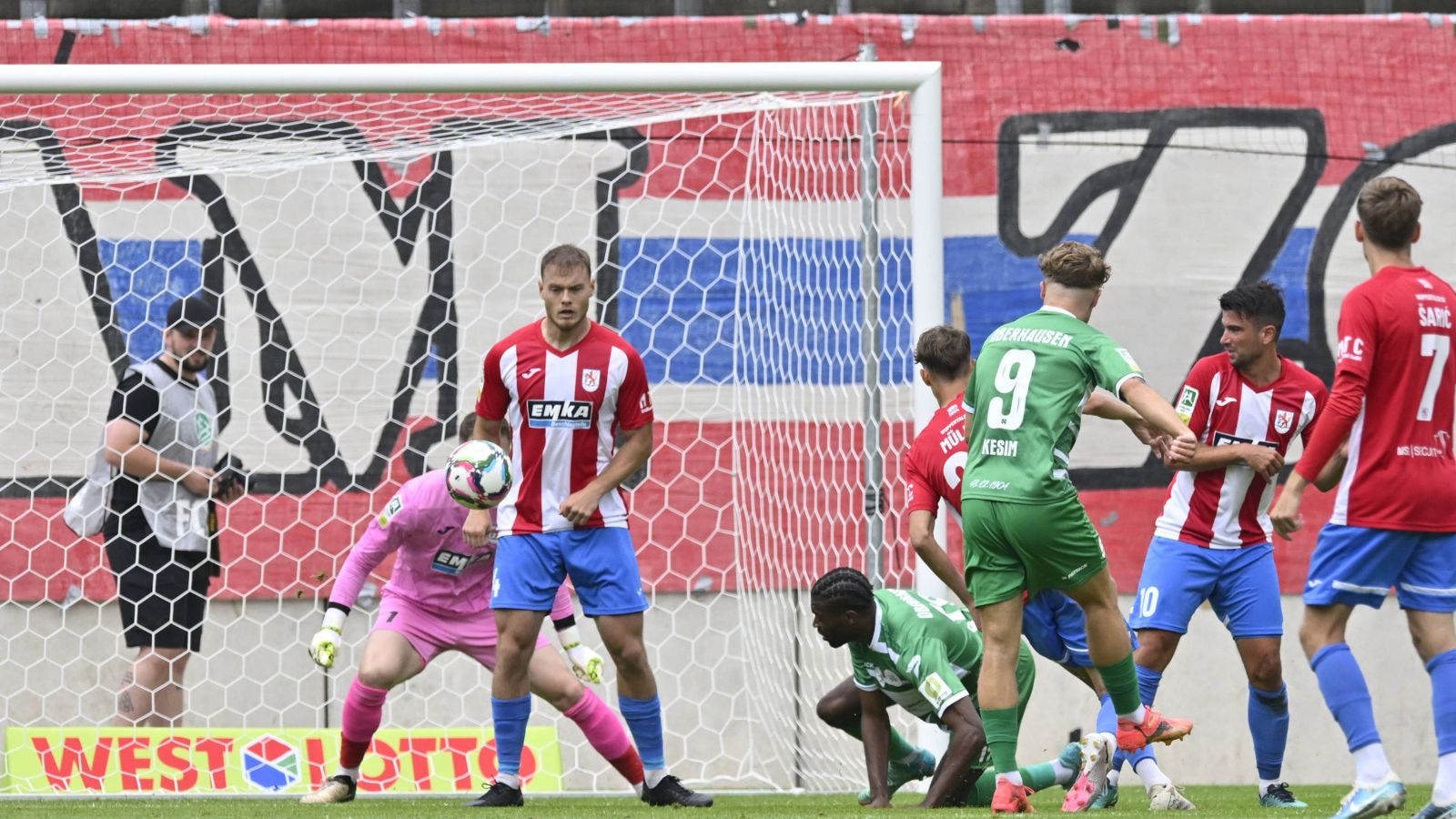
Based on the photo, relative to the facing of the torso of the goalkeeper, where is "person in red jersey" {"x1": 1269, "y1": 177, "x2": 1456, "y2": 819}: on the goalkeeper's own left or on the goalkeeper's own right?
on the goalkeeper's own left

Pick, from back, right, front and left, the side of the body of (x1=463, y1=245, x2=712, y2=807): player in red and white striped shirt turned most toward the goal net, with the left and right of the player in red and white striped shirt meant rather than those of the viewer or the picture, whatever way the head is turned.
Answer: back

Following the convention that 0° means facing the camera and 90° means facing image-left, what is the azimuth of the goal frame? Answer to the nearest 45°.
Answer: approximately 0°

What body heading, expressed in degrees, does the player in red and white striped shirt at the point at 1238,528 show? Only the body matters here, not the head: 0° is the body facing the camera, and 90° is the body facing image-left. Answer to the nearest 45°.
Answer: approximately 0°

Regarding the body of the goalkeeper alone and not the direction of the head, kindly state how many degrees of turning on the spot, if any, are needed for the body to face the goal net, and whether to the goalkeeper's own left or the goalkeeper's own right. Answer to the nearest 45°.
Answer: approximately 180°

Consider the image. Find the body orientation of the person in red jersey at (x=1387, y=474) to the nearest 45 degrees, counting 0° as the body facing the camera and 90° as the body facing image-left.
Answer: approximately 135°

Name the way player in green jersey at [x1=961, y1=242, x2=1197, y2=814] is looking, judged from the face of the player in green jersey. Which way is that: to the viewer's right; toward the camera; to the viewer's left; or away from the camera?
away from the camera

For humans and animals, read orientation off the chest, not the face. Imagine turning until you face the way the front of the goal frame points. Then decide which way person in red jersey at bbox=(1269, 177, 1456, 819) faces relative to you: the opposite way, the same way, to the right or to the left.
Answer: the opposite way

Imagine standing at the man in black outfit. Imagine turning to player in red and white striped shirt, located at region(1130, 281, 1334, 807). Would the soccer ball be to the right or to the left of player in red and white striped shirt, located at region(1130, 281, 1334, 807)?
right
